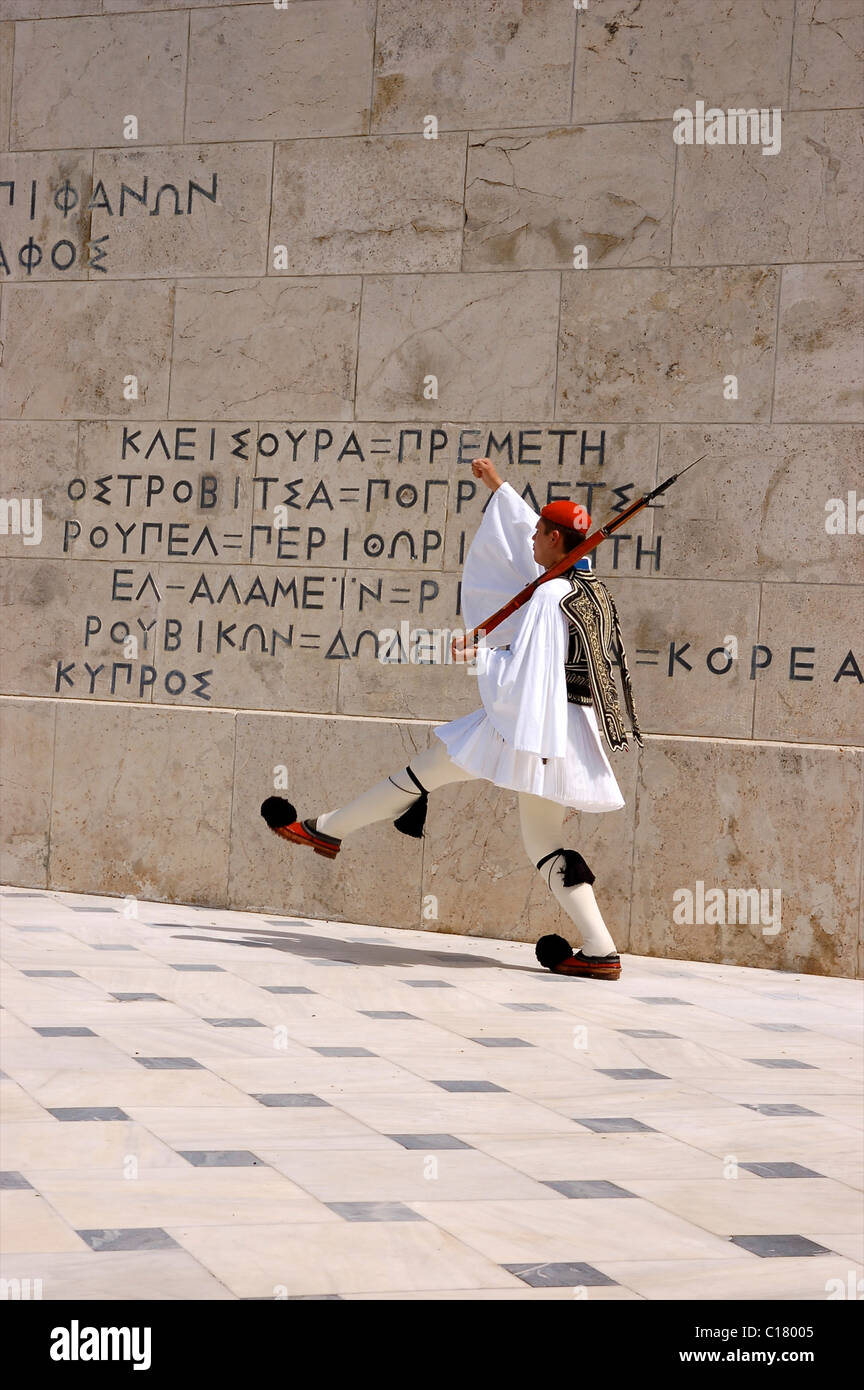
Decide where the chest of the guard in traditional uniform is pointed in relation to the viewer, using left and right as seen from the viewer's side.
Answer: facing to the left of the viewer
